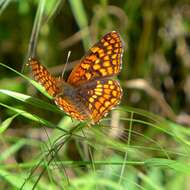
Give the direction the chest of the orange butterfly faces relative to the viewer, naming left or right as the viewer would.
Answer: facing away from the viewer and to the left of the viewer
